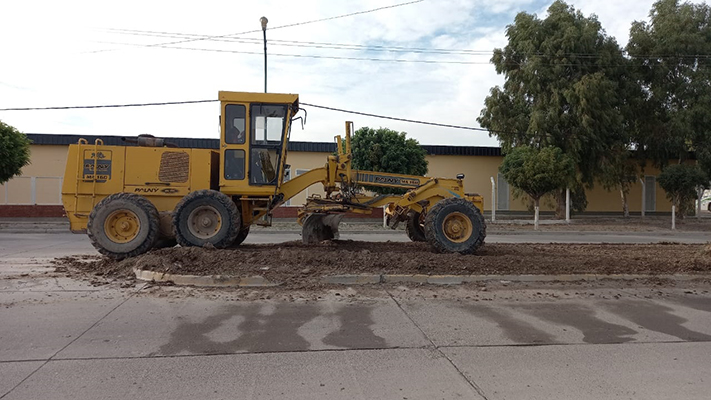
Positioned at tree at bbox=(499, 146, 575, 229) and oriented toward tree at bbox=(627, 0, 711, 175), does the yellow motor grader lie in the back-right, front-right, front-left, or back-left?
back-right

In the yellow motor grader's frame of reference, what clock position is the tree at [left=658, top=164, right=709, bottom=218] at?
The tree is roughly at 11 o'clock from the yellow motor grader.

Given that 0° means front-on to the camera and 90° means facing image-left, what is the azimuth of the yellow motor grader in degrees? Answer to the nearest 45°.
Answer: approximately 270°

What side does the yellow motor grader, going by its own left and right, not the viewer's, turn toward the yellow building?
left

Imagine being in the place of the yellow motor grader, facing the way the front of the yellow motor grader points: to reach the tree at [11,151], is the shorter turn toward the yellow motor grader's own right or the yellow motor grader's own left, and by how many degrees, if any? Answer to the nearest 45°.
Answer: approximately 135° to the yellow motor grader's own left

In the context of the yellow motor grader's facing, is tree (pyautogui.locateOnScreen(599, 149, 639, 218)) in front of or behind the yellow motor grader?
in front

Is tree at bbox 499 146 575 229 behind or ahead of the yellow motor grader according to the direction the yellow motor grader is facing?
ahead

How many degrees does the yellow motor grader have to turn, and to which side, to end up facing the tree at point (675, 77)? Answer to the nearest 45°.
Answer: approximately 45° to its left

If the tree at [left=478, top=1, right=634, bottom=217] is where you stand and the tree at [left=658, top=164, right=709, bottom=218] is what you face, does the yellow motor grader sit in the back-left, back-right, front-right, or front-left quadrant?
back-right
